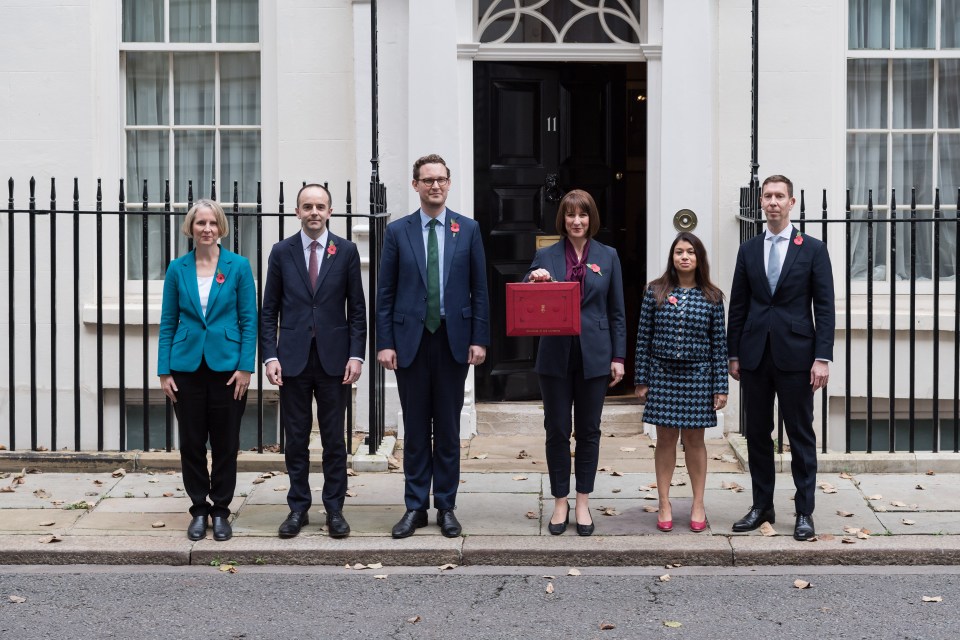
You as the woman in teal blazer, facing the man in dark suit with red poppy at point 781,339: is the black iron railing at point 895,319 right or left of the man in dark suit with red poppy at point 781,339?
left

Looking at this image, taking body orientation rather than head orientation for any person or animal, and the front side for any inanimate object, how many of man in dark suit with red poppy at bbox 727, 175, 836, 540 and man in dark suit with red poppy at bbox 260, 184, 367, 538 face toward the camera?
2

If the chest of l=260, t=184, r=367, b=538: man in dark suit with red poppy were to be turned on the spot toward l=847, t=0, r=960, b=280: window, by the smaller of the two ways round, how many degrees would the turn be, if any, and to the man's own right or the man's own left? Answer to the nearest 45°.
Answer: approximately 135° to the man's own left

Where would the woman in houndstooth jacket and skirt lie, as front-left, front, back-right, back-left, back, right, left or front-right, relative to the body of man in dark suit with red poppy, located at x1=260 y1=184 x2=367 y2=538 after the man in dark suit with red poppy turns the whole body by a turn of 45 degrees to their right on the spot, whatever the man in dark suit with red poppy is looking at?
back-left

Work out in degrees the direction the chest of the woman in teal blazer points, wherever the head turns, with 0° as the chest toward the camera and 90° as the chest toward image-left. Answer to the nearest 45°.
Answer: approximately 0°

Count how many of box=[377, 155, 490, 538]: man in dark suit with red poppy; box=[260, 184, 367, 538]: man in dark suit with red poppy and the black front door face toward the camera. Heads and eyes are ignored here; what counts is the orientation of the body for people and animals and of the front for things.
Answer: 3

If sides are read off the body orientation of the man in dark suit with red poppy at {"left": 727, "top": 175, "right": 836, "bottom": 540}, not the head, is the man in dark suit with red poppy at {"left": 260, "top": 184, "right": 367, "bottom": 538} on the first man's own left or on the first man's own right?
on the first man's own right
